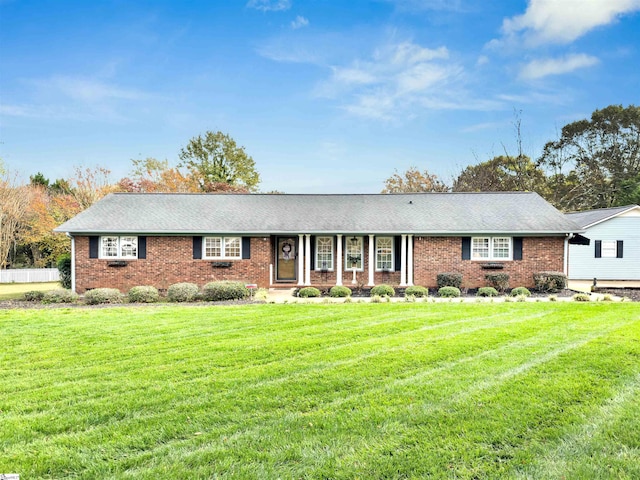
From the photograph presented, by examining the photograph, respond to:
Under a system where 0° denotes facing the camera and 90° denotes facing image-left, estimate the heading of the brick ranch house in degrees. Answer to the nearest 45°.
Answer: approximately 0°

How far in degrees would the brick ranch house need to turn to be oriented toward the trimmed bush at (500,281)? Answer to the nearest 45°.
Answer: approximately 90° to its left

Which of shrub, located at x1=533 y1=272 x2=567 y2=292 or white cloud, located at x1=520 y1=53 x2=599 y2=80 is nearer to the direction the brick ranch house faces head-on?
the shrub

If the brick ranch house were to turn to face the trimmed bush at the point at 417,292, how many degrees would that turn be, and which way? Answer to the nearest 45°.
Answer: approximately 45° to its left

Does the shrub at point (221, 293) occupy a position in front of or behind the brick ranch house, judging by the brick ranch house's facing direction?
in front

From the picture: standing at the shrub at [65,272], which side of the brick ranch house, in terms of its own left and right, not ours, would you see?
right

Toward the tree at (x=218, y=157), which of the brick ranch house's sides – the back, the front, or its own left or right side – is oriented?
back

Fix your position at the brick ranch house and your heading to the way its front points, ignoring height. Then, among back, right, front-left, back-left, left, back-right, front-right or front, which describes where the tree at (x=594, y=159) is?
back-left

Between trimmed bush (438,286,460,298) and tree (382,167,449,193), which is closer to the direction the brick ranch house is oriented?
the trimmed bush

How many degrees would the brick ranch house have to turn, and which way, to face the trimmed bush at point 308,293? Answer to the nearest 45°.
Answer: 0° — it already faces it
